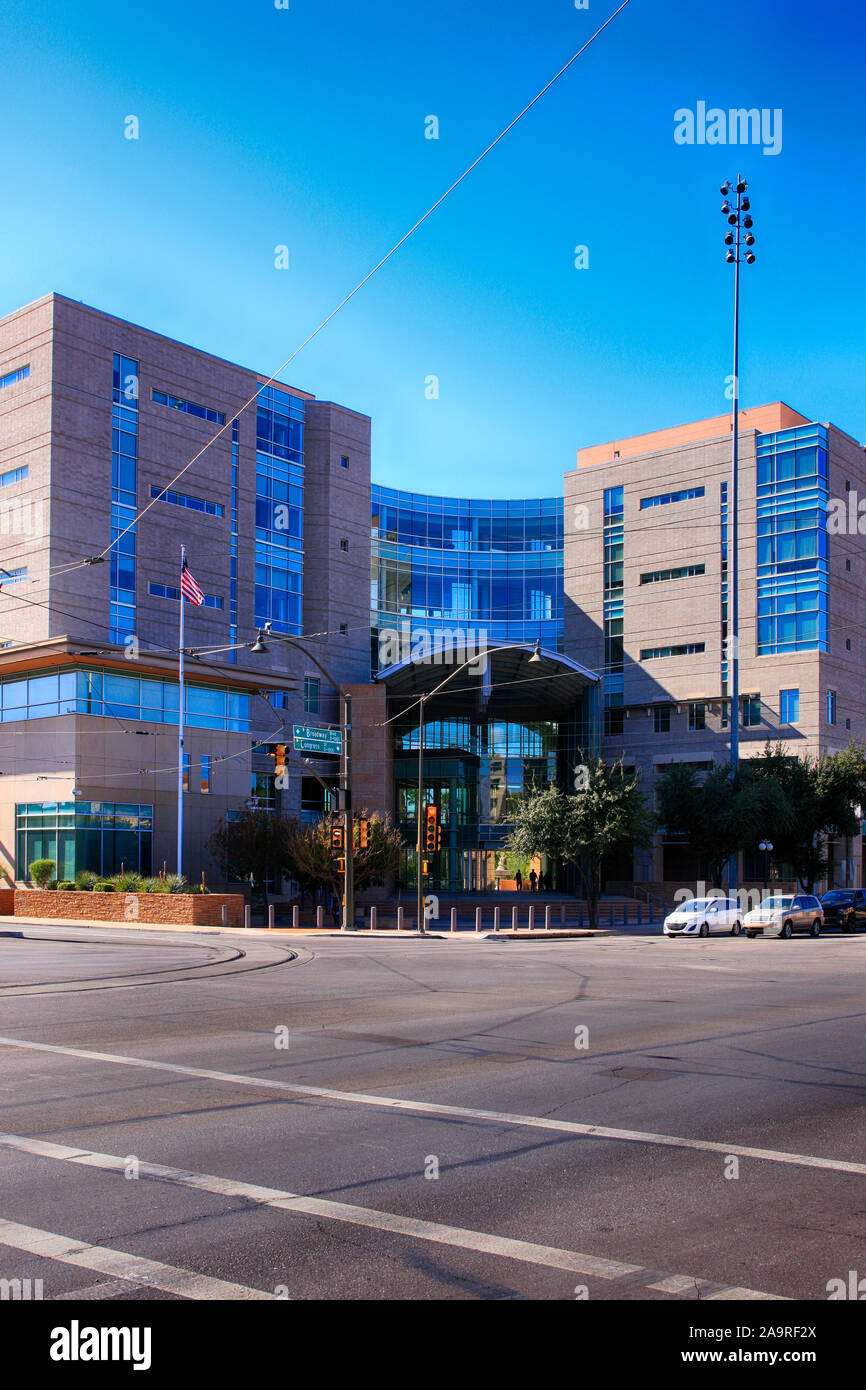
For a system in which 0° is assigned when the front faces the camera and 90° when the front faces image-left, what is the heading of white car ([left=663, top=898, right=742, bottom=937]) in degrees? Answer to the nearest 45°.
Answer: approximately 45°

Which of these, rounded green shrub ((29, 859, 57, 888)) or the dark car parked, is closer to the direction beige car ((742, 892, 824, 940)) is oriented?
the rounded green shrub

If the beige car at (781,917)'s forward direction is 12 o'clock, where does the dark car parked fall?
The dark car parked is roughly at 5 o'clock from the beige car.
